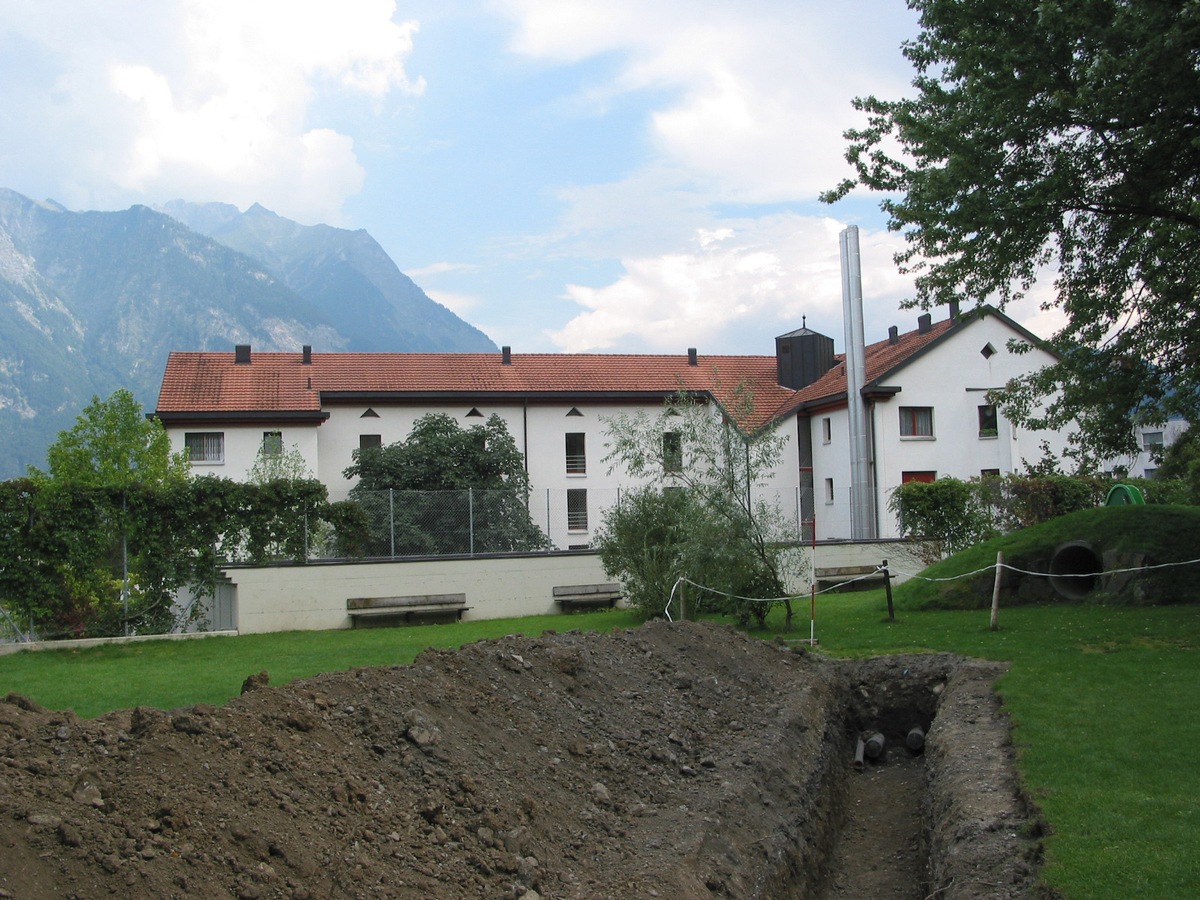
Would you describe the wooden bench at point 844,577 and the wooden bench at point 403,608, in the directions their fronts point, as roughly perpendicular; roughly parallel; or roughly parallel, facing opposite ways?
roughly parallel

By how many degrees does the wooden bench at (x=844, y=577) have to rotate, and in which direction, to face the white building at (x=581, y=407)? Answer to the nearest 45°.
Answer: approximately 135° to its right

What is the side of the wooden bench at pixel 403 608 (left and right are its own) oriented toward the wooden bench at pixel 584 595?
left

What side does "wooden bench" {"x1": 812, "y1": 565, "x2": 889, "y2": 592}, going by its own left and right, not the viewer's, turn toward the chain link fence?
right

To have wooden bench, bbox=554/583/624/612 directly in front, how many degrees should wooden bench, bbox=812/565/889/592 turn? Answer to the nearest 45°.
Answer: approximately 45° to its right

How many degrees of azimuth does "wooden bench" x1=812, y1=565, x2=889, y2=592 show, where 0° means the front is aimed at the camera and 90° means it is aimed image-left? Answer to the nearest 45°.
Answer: approximately 0°

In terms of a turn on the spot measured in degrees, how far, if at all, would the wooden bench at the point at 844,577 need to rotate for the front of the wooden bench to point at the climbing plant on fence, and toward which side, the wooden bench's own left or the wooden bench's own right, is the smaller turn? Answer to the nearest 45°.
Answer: approximately 45° to the wooden bench's own right

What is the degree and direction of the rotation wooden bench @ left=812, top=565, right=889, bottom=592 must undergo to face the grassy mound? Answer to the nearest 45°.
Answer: approximately 45° to its left

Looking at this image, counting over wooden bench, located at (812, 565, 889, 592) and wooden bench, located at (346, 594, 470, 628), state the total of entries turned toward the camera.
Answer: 2

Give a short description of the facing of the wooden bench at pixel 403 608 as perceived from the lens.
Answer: facing the viewer

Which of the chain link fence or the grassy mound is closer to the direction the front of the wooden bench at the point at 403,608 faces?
the grassy mound

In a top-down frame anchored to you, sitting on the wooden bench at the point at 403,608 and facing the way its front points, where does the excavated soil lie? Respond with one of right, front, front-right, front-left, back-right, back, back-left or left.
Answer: front
